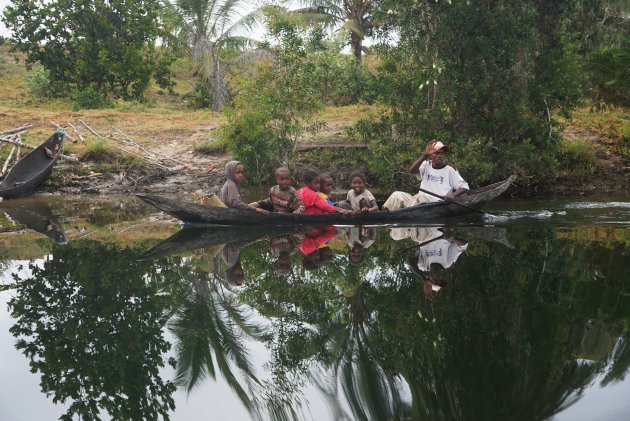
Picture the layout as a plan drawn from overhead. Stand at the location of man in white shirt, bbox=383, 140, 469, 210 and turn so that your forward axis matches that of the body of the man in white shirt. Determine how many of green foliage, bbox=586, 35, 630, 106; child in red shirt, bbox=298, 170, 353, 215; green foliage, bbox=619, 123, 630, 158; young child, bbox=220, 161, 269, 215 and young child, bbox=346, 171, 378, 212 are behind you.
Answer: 2

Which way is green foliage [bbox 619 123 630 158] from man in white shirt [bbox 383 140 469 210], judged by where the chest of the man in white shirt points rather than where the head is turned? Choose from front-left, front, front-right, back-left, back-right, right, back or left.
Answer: back

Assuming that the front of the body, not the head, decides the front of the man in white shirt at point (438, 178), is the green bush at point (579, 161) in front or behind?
behind

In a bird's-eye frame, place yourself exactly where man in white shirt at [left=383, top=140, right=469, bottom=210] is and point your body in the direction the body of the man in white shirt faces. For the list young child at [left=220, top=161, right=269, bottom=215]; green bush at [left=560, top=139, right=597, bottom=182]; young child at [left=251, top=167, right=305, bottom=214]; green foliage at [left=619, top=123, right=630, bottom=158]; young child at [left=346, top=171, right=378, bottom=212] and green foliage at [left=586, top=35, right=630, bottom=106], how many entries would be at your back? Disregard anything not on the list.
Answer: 3

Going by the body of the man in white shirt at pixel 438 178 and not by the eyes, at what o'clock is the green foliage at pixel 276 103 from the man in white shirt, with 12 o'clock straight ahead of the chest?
The green foliage is roughly at 3 o'clock from the man in white shirt.

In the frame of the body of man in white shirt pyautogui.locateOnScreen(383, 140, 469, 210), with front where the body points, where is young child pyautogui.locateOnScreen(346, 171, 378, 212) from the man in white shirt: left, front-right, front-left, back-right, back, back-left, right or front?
front-right

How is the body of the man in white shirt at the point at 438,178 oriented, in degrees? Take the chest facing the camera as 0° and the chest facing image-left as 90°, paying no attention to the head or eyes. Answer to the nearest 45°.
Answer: approximately 45°

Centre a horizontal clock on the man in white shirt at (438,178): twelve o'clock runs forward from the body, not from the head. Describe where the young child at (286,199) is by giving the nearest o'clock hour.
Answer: The young child is roughly at 1 o'clock from the man in white shirt.
